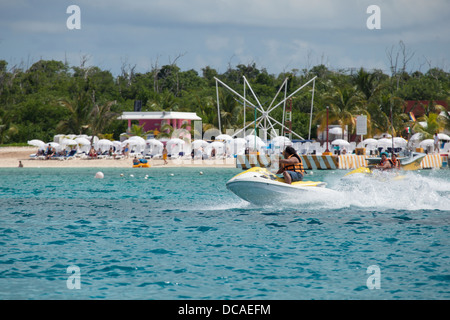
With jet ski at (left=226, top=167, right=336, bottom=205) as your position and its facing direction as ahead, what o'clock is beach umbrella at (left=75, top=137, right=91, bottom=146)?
The beach umbrella is roughly at 2 o'clock from the jet ski.

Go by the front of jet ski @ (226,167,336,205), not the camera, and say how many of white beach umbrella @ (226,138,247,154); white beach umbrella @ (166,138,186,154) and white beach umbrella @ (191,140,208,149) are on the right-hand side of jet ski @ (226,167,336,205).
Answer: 3

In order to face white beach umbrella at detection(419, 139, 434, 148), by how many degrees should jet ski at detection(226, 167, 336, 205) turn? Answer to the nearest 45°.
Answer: approximately 90° to its right

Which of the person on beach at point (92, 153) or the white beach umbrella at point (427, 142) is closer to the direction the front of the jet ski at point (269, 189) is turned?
the person on beach

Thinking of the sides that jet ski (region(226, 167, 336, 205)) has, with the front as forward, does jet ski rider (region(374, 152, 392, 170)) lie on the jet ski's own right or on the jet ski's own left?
on the jet ski's own right

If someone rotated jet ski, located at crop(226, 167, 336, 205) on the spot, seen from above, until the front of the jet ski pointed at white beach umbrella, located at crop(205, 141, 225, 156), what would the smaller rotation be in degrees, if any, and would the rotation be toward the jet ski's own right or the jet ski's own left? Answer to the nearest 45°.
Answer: approximately 90° to the jet ski's own right

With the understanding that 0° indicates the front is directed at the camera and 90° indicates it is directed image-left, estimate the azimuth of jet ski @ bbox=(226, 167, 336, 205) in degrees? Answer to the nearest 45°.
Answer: approximately 90°

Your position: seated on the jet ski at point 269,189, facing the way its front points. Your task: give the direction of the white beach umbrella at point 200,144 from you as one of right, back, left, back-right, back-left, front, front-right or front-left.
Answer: right

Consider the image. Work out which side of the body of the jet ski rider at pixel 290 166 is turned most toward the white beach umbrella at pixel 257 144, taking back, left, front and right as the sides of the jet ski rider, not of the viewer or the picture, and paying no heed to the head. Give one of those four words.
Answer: right

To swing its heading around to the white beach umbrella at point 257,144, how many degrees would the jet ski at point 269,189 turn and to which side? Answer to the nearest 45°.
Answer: approximately 90° to its right

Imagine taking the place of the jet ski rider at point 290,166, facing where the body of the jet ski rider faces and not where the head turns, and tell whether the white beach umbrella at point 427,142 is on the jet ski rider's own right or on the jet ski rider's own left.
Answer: on the jet ski rider's own right

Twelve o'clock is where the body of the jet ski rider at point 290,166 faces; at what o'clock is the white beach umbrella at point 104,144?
The white beach umbrella is roughly at 2 o'clock from the jet ski rider.

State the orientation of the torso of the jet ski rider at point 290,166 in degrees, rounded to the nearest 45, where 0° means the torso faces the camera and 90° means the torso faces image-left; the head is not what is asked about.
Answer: approximately 90°

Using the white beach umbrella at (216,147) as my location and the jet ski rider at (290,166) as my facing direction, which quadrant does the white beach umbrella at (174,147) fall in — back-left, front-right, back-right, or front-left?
back-right
